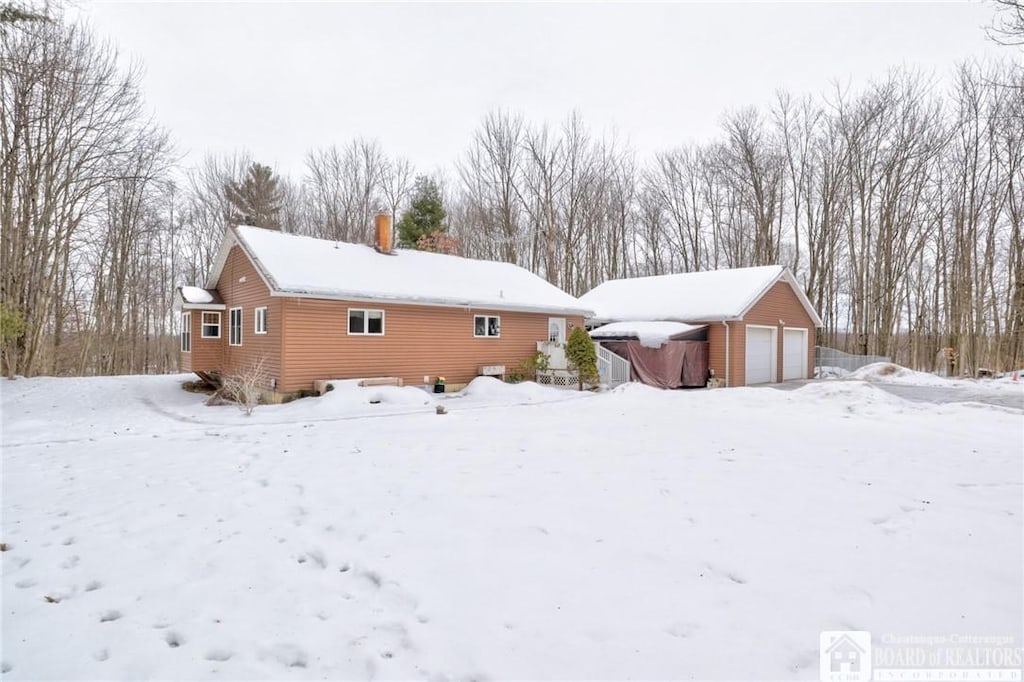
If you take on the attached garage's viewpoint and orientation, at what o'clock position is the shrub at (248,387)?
The shrub is roughly at 3 o'clock from the attached garage.

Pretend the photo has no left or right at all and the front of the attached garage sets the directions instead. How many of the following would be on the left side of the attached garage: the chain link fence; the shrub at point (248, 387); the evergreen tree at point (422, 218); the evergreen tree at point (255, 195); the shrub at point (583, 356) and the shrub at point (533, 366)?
1

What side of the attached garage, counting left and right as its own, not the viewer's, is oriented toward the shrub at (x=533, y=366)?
right

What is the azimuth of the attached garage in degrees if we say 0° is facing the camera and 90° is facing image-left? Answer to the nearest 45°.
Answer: approximately 315°

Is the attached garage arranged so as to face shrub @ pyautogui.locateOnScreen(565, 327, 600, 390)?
no

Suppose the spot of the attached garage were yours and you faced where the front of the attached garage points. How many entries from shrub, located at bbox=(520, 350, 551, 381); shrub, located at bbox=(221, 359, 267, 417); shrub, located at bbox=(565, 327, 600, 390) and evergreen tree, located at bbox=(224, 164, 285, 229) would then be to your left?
0

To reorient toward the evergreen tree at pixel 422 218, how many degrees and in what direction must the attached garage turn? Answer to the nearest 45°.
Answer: approximately 135° to its right

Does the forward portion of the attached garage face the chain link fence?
no

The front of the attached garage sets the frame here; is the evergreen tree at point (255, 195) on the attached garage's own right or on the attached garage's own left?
on the attached garage's own right

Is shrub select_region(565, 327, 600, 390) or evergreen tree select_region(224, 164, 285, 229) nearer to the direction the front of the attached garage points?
the shrub
